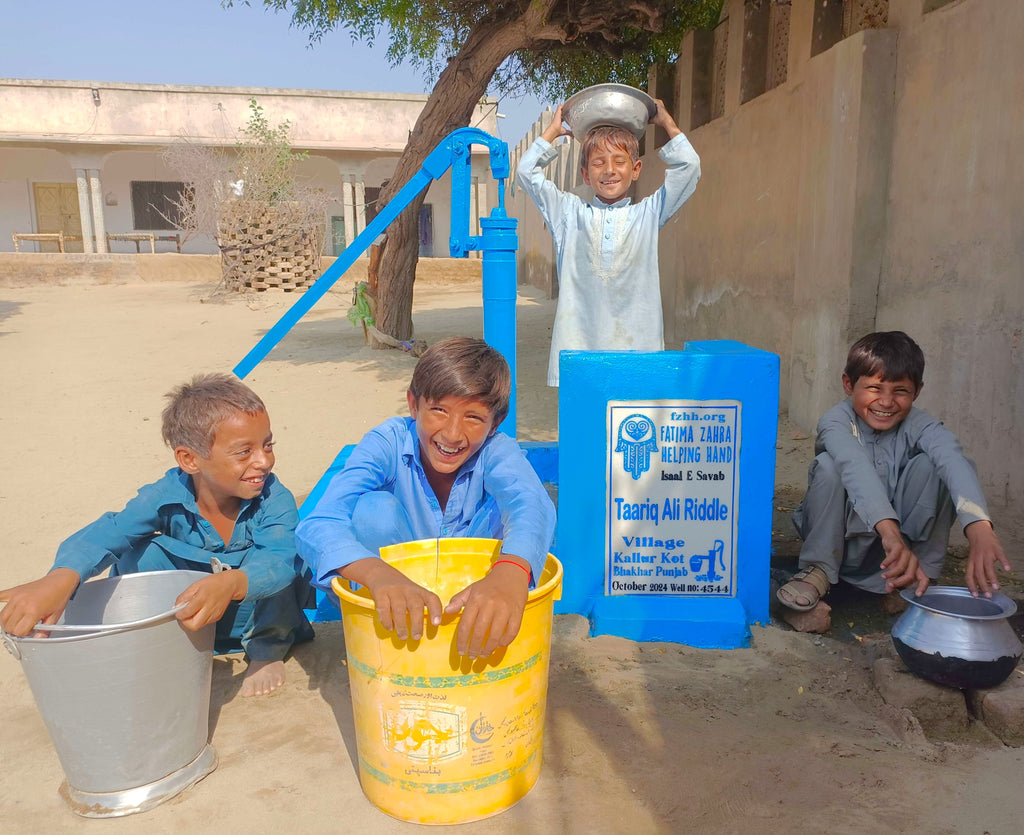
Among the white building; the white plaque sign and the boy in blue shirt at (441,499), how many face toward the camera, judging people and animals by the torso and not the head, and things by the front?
3

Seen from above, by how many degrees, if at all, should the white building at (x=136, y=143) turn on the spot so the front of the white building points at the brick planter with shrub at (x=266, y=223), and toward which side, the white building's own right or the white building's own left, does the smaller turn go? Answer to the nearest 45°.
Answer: approximately 45° to the white building's own left

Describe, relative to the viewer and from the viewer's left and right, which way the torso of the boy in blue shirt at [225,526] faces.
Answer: facing the viewer

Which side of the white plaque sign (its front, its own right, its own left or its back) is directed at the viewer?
front

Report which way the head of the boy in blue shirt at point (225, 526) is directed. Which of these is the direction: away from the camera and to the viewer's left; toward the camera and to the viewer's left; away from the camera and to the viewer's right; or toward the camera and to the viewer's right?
toward the camera and to the viewer's right

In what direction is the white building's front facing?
toward the camera

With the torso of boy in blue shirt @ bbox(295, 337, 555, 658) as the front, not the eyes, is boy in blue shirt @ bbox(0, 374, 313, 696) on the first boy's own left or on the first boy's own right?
on the first boy's own right

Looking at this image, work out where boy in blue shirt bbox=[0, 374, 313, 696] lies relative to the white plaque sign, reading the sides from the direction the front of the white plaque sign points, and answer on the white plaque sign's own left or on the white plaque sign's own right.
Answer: on the white plaque sign's own right

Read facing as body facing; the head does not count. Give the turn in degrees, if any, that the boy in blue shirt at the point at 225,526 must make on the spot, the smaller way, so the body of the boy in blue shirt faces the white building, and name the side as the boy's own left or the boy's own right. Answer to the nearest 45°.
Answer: approximately 180°
